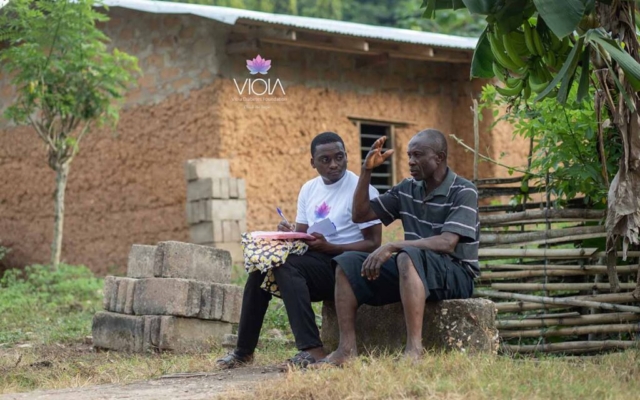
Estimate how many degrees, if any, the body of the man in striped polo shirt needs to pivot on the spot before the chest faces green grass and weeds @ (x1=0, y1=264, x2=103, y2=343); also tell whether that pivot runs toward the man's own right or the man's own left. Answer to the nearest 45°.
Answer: approximately 90° to the man's own right

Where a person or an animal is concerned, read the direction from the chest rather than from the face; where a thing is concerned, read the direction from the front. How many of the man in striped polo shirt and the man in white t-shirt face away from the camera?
0

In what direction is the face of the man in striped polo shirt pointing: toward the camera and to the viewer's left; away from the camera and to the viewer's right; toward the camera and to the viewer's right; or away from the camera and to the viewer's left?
toward the camera and to the viewer's left

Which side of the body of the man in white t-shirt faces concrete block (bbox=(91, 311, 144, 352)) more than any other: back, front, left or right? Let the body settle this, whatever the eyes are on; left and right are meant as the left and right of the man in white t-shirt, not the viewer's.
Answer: right

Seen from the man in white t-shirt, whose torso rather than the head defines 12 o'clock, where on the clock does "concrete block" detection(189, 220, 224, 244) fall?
The concrete block is roughly at 4 o'clock from the man in white t-shirt.

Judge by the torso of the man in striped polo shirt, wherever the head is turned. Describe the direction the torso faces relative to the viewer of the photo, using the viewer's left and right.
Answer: facing the viewer and to the left of the viewer

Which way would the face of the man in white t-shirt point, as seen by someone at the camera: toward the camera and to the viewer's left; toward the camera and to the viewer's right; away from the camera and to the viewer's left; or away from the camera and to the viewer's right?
toward the camera and to the viewer's right

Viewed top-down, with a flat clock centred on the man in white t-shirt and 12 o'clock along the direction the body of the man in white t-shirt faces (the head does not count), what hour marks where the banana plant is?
The banana plant is roughly at 8 o'clock from the man in white t-shirt.

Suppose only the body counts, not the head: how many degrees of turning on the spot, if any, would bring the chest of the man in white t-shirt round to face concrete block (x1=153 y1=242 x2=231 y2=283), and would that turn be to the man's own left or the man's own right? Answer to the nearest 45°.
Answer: approximately 90° to the man's own right

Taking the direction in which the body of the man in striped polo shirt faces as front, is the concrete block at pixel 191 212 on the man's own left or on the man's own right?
on the man's own right

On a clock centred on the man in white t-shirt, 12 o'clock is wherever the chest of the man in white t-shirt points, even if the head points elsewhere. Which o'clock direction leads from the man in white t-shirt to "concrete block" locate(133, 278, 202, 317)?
The concrete block is roughly at 3 o'clock from the man in white t-shirt.

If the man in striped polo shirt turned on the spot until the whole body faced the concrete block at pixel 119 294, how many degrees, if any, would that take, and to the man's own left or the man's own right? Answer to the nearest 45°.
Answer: approximately 90° to the man's own right
